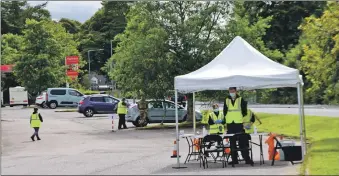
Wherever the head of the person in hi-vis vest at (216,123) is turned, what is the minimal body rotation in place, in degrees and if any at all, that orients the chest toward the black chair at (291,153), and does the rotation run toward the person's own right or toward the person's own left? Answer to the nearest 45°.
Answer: approximately 45° to the person's own left

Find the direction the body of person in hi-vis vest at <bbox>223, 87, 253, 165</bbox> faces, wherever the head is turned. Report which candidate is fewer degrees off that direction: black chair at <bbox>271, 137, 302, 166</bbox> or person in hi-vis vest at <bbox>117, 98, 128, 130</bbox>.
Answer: the black chair

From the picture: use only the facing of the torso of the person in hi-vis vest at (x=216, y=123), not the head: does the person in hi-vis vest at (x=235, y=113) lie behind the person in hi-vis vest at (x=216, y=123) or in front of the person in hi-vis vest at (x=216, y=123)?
in front

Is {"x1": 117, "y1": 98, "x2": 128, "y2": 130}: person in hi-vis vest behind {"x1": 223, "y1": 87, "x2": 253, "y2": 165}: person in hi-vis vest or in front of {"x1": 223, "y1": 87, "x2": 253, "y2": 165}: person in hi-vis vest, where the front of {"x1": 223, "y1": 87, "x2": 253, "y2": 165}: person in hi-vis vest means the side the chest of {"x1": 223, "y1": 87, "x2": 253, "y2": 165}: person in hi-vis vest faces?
behind

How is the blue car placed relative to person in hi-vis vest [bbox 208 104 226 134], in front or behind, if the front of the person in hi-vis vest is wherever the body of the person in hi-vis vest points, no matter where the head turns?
behind

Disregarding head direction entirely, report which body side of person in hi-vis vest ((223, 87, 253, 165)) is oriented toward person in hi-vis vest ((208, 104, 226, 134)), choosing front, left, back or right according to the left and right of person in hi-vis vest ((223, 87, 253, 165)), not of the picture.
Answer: right

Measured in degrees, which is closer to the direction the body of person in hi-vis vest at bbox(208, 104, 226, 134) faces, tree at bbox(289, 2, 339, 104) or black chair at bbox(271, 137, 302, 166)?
the black chair

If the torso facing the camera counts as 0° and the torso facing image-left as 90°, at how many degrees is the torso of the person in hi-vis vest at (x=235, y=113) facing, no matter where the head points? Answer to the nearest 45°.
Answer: approximately 0°

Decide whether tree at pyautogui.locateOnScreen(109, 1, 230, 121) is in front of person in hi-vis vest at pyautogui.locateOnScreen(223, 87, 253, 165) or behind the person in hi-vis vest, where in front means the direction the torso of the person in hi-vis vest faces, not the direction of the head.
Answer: behind
